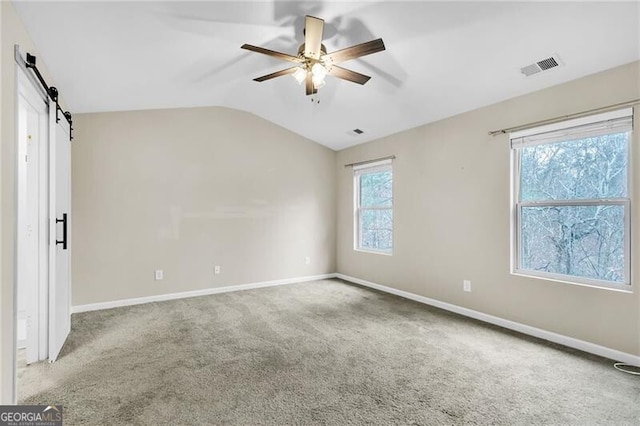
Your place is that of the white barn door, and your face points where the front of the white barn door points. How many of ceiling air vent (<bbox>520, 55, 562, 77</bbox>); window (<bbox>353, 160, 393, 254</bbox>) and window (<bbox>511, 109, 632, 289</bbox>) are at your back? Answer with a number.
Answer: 0

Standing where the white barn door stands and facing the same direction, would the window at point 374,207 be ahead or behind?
ahead

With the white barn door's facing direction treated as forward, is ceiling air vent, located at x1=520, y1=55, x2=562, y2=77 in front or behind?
in front

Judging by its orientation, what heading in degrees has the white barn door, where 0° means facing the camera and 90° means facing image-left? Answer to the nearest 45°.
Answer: approximately 270°

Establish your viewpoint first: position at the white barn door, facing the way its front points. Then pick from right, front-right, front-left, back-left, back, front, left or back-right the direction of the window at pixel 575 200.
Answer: front-right

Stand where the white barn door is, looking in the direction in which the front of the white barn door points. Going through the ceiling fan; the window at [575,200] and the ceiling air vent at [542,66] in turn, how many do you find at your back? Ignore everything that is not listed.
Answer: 0

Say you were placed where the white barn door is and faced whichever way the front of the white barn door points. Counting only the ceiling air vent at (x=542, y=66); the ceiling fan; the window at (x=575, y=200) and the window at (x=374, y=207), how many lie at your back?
0

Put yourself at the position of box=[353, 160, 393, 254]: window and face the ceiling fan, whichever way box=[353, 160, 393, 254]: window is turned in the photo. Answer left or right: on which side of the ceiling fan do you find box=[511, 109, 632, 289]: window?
left
